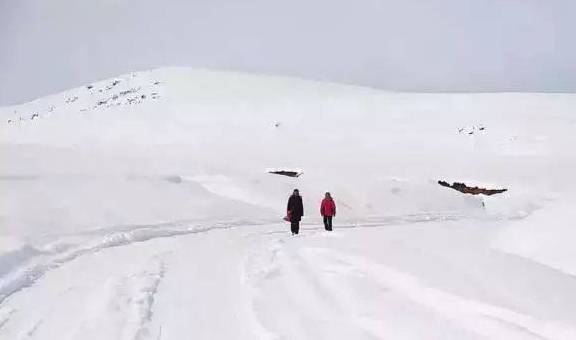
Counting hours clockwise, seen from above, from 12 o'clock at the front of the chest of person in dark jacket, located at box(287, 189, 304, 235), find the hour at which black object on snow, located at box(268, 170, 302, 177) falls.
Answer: The black object on snow is roughly at 12 o'clock from the person in dark jacket.

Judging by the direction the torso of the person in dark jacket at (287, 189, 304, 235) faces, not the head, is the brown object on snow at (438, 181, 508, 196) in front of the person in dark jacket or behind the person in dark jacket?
in front

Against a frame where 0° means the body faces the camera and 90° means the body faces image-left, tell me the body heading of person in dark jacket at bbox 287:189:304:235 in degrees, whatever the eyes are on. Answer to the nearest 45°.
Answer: approximately 180°
